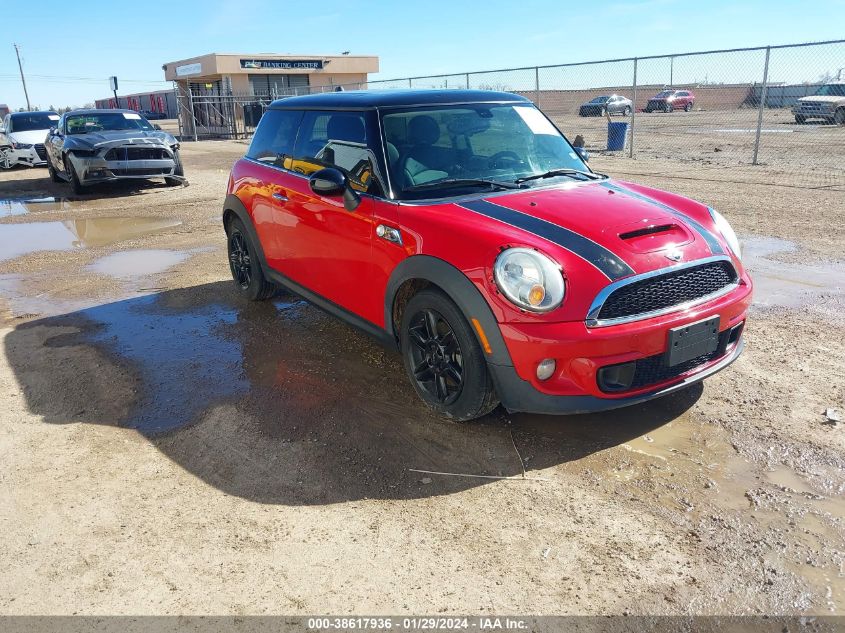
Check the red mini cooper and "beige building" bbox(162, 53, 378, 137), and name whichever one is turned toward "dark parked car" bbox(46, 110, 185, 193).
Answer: the beige building

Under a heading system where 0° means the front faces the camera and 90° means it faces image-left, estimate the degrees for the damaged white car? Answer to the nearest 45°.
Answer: approximately 315°

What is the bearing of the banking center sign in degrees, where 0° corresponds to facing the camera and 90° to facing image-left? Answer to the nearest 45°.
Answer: approximately 0°

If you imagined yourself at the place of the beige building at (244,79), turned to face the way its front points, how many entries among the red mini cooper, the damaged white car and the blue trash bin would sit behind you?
0

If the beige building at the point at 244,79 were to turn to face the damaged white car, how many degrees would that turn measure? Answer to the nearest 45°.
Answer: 0° — it already faces it

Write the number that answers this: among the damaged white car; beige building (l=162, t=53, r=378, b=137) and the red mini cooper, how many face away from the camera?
0

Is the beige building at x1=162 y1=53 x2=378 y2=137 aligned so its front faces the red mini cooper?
yes

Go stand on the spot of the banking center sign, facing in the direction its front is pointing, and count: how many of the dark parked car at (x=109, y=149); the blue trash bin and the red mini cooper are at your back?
0

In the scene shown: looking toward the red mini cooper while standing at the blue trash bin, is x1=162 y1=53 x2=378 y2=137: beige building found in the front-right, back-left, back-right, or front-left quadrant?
back-right

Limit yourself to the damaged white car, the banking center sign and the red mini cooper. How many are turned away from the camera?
0

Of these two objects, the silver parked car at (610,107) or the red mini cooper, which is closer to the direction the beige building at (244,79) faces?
the red mini cooper

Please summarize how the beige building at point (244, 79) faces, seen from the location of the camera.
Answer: facing the viewer

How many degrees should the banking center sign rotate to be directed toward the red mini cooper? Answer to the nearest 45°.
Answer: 0° — it already faces it

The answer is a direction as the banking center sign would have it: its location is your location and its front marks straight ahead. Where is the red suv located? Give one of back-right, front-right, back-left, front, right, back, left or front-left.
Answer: left

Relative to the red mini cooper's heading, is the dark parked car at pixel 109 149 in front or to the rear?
to the rear
